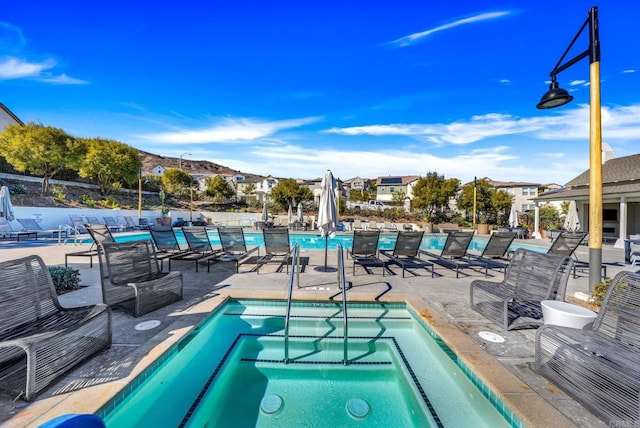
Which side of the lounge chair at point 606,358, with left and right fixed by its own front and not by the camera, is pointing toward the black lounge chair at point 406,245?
right

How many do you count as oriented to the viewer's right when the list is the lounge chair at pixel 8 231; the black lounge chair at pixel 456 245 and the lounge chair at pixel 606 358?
1

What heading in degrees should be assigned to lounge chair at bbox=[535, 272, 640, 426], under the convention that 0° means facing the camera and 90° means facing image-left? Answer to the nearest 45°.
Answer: approximately 45°

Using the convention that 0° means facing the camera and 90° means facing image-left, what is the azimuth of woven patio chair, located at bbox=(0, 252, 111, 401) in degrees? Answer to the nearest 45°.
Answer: approximately 315°

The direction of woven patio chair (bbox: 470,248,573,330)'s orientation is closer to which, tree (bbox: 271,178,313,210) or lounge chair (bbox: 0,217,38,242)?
the lounge chair

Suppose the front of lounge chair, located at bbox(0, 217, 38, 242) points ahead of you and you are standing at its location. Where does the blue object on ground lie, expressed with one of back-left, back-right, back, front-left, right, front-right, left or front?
right

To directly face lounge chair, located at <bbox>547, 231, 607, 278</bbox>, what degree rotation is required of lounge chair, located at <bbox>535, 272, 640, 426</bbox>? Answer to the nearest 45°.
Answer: approximately 135° to its right

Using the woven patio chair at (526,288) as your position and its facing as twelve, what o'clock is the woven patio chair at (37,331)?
the woven patio chair at (37,331) is roughly at 12 o'clock from the woven patio chair at (526,288).

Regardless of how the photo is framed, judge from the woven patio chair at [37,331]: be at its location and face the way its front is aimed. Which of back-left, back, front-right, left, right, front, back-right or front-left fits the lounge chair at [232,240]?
left

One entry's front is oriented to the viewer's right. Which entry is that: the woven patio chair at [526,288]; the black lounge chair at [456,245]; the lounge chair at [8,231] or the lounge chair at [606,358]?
the lounge chair at [8,231]
